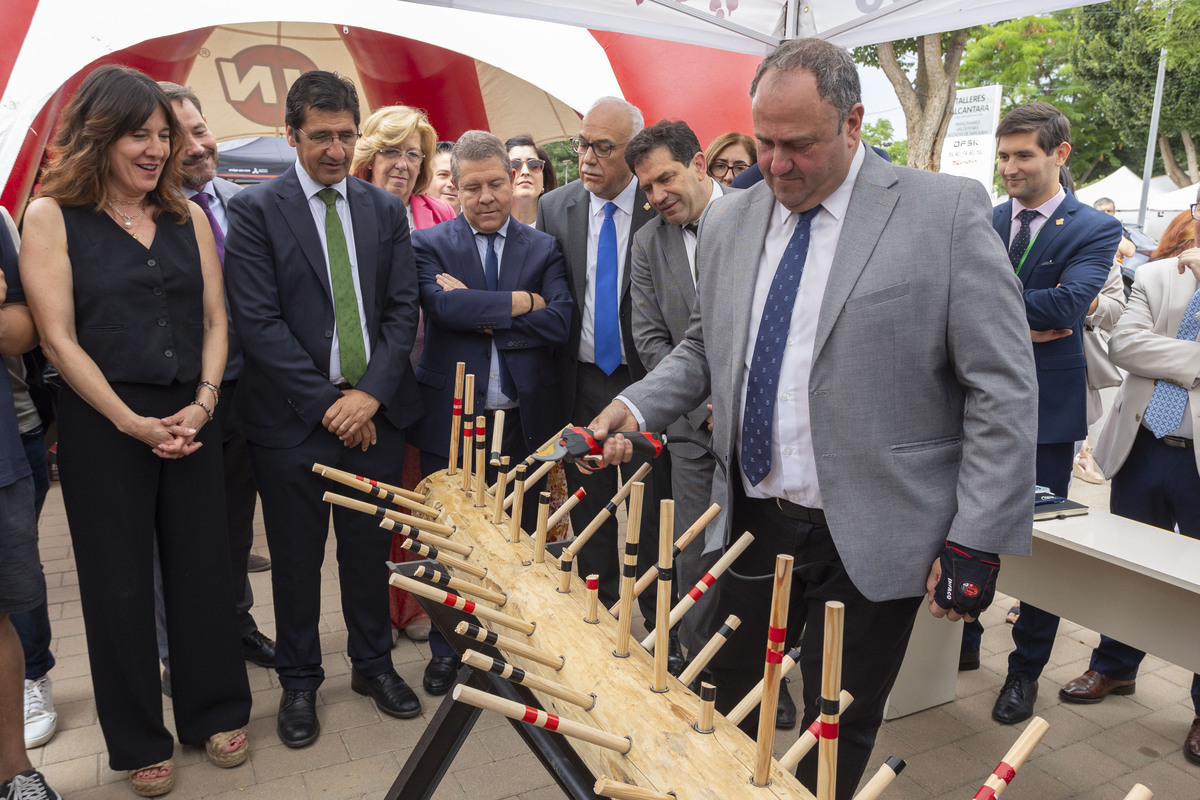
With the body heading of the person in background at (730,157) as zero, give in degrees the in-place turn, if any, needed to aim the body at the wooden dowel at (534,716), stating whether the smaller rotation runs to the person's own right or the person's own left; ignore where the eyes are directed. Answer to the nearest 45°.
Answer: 0° — they already face it

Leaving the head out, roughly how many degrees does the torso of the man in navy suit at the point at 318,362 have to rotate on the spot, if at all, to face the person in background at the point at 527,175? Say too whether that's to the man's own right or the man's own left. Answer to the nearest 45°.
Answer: approximately 90° to the man's own left

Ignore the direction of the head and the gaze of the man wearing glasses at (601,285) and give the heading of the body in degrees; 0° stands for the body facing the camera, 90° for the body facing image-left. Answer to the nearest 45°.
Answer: approximately 0°

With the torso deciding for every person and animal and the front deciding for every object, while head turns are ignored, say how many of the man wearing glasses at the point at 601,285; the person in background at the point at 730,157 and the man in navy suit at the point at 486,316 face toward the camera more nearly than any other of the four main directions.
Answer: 3

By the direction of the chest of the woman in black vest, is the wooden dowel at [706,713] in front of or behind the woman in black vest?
in front

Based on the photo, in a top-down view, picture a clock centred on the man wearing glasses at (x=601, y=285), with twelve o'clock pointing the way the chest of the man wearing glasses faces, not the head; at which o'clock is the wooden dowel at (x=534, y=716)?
The wooden dowel is roughly at 12 o'clock from the man wearing glasses.

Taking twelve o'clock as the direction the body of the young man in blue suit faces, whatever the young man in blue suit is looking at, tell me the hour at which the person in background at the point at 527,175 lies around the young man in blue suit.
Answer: The person in background is roughly at 2 o'clock from the young man in blue suit.

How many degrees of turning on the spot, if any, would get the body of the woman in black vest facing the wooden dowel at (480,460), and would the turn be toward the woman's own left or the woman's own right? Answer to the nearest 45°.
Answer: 0° — they already face it

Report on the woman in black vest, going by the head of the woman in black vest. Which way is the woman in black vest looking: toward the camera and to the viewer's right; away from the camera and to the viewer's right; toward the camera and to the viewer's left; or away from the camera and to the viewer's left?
toward the camera and to the viewer's right

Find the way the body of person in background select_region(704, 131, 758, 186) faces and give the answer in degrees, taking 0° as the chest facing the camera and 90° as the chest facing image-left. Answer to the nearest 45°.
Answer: approximately 0°

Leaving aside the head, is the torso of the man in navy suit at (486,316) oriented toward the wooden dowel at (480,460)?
yes

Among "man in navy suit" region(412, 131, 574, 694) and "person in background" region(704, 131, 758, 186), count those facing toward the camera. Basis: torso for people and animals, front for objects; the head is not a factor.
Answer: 2

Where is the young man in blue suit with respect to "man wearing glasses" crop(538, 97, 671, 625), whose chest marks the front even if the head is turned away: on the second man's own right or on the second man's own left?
on the second man's own left

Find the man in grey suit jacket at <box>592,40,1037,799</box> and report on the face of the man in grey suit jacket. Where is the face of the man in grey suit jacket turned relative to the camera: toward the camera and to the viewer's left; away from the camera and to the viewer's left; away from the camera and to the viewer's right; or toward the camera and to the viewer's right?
toward the camera and to the viewer's left

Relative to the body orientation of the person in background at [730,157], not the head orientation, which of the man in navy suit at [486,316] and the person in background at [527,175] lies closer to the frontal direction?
the man in navy suit
